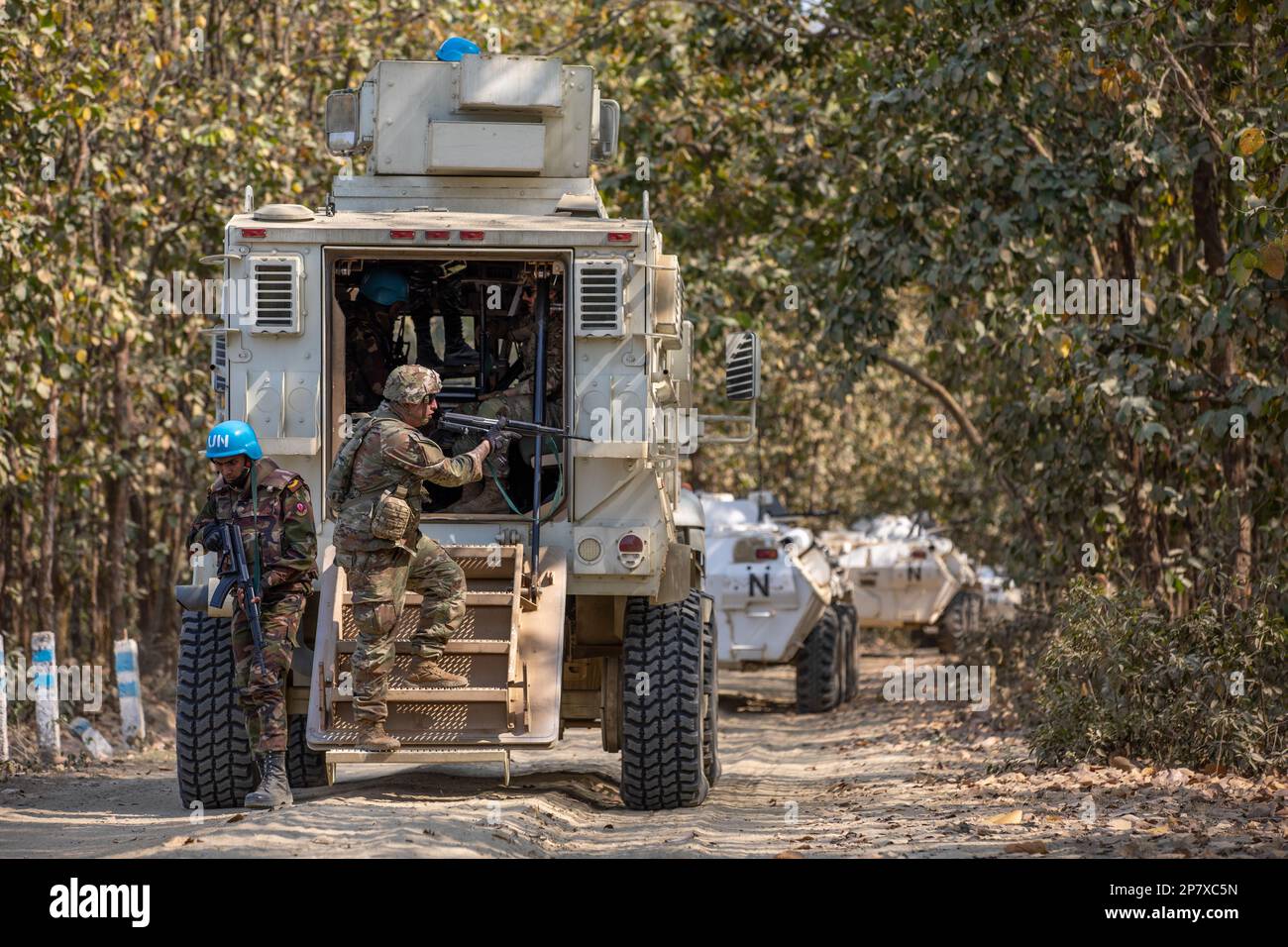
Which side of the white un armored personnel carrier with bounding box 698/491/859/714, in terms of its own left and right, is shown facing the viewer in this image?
back

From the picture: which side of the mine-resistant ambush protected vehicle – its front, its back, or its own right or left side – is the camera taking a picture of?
back

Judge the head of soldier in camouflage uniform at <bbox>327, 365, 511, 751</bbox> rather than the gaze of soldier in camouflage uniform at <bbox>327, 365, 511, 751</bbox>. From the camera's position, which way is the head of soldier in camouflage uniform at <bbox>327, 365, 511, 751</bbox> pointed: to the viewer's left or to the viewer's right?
to the viewer's right

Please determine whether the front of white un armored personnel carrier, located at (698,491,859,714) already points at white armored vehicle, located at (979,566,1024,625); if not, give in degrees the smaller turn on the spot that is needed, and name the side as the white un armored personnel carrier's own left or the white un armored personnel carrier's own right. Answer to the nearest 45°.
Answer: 0° — it already faces it

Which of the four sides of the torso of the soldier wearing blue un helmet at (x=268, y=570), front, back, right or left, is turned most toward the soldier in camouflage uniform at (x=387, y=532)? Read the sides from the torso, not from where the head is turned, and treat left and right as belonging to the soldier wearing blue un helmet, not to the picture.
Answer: left

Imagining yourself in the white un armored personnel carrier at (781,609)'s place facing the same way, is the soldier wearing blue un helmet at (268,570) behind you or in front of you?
behind

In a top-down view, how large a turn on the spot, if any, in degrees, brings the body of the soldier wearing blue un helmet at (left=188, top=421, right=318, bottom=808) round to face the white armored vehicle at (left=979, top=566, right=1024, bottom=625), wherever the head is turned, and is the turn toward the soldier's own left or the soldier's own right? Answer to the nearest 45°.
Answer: approximately 180°

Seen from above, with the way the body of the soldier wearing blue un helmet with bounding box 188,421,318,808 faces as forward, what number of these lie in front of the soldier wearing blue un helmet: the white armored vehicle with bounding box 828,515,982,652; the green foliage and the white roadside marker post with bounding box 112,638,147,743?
0

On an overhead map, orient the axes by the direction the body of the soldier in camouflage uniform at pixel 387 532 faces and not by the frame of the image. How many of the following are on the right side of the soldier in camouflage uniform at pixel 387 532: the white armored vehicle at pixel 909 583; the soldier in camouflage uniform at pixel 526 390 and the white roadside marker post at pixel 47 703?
0

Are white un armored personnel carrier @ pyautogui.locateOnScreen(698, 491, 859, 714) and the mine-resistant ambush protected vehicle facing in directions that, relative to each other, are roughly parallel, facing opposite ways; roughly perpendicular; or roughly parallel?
roughly parallel

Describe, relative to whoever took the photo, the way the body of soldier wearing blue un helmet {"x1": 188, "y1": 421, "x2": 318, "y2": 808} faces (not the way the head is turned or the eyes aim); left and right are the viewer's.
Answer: facing the viewer and to the left of the viewer
